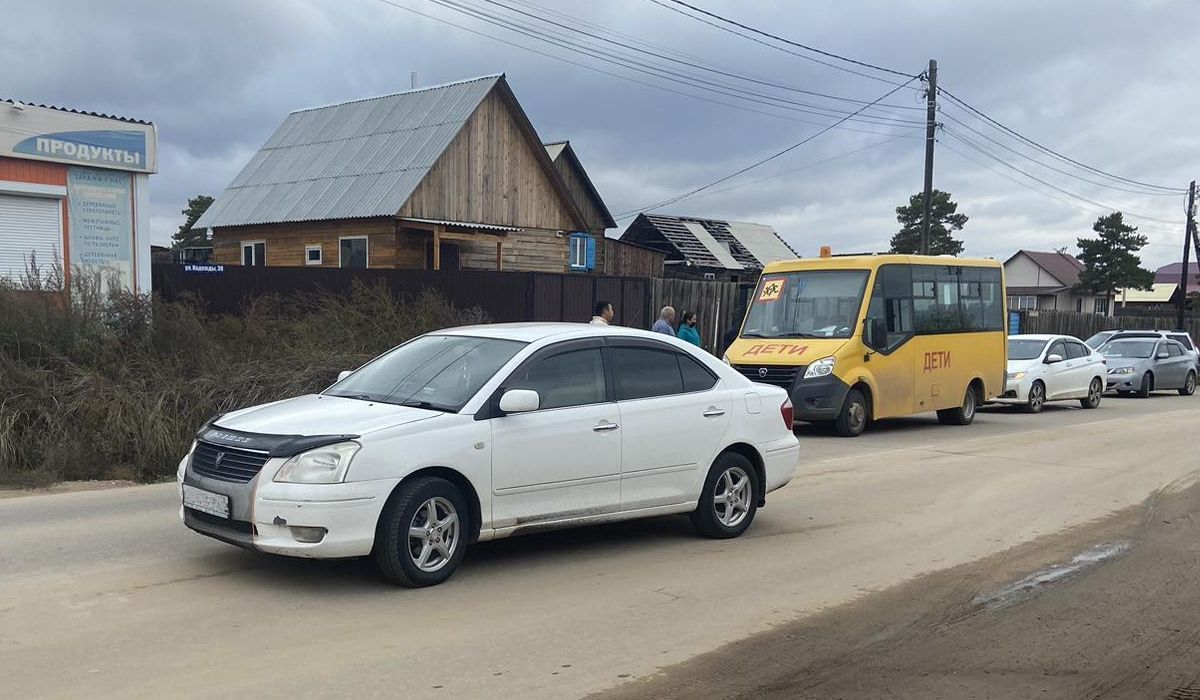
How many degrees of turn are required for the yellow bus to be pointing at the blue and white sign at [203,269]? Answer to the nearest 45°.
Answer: approximately 45° to its right

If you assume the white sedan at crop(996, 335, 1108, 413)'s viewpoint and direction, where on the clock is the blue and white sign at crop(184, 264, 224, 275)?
The blue and white sign is roughly at 12 o'clock from the white sedan.

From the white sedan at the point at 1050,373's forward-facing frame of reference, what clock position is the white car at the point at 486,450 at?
The white car is roughly at 11 o'clock from the white sedan.

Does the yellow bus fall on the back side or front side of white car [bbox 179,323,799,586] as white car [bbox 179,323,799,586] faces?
on the back side

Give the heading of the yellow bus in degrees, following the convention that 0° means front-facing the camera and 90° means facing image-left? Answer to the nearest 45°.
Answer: approximately 45°

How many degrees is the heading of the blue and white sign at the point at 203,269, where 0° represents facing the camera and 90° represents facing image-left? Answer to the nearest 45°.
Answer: approximately 0°

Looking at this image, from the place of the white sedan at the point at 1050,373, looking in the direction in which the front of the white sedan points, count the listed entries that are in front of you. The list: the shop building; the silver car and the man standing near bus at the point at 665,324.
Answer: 2

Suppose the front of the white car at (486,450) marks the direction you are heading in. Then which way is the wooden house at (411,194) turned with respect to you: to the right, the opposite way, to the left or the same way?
to the left
